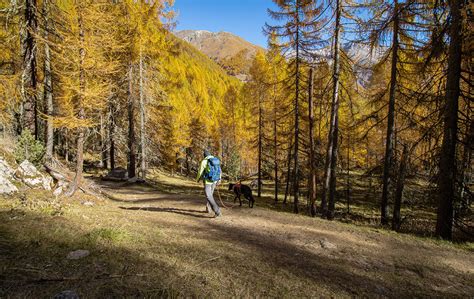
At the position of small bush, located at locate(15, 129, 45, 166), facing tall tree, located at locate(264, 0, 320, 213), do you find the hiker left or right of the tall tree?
right

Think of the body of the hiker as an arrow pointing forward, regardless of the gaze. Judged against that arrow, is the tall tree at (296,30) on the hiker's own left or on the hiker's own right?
on the hiker's own right

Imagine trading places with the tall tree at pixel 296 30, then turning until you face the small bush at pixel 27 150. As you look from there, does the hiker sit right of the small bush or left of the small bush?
left
